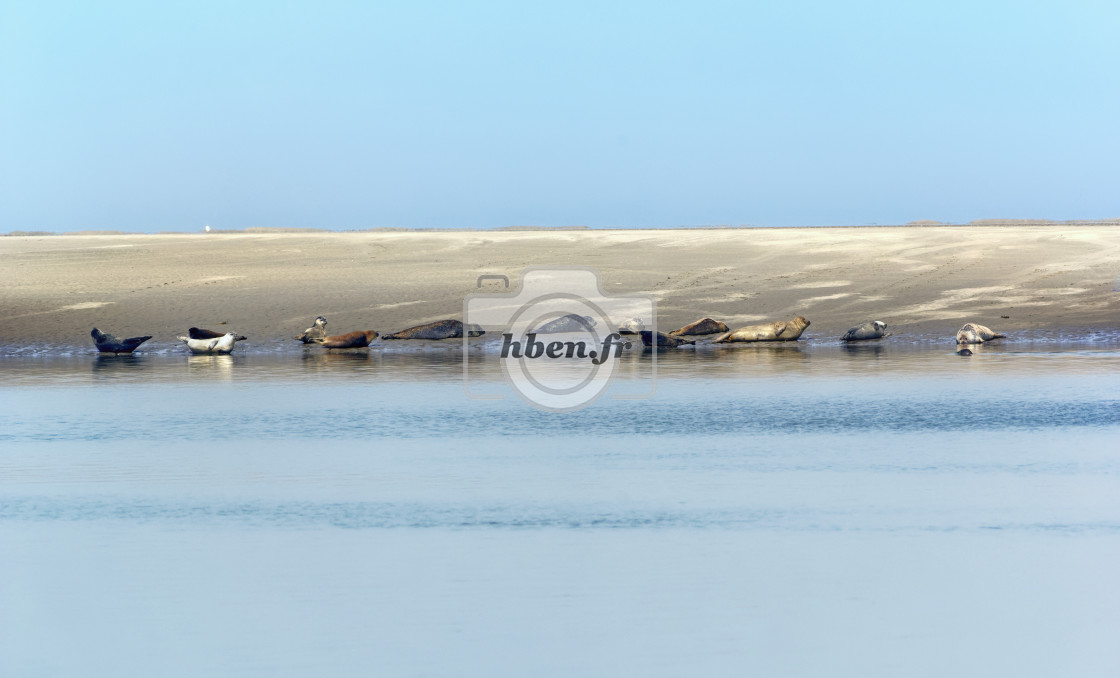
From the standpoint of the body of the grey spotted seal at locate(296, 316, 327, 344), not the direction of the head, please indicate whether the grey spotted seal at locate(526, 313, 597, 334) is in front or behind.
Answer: in front

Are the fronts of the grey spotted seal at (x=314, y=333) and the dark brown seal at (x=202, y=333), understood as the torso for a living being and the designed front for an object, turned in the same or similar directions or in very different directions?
very different directions

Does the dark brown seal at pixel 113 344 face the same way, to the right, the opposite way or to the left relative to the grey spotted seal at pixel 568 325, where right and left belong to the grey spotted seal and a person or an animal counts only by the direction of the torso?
the opposite way

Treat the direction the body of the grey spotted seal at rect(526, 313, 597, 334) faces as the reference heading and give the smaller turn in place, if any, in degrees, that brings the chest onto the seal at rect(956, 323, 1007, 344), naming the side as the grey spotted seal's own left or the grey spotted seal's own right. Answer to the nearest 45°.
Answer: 0° — it already faces it

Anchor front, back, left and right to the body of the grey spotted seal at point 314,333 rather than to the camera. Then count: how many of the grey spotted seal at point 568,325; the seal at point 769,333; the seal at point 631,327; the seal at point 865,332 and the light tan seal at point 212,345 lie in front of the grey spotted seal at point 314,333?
4

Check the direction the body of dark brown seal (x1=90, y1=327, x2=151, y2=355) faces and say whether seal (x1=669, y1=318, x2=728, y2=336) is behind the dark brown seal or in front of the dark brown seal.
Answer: behind

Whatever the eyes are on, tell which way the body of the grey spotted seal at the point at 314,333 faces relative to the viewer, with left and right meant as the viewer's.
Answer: facing to the right of the viewer

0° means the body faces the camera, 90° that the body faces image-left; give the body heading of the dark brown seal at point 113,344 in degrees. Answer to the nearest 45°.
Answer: approximately 90°

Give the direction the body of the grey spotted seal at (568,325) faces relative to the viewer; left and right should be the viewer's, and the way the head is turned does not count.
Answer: facing to the right of the viewer

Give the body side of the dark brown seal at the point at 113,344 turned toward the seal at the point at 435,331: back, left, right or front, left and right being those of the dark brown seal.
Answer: back
